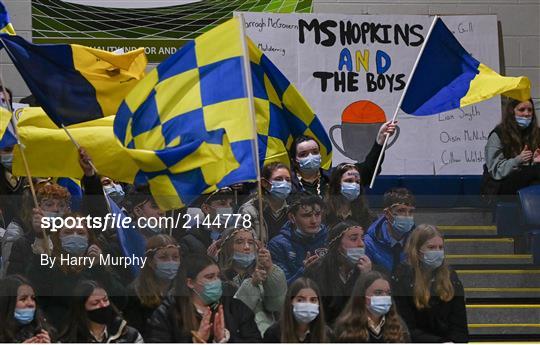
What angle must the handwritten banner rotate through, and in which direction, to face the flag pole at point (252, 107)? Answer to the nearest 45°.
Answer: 0° — it already faces it

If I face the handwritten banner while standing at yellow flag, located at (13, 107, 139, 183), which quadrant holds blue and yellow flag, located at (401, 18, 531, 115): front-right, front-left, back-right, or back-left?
front-right

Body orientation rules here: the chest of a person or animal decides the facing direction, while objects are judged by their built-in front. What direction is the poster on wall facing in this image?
toward the camera

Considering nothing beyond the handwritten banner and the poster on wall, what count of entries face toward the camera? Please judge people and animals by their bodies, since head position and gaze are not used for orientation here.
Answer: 2

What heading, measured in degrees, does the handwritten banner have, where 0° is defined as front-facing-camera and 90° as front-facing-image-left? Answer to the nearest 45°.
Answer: approximately 0°

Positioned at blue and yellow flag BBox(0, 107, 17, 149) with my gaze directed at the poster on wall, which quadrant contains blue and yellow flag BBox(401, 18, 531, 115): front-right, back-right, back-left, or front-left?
front-right

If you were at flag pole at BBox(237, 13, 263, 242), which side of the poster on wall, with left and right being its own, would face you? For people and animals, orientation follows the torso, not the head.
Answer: front

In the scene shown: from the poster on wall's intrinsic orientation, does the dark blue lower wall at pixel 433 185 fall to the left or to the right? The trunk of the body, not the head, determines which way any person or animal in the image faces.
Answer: on its left

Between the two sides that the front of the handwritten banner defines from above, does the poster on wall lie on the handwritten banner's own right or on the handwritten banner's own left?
on the handwritten banner's own right

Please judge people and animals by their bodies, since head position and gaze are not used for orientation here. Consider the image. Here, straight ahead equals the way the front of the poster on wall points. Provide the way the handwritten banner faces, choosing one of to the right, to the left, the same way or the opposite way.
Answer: the same way
